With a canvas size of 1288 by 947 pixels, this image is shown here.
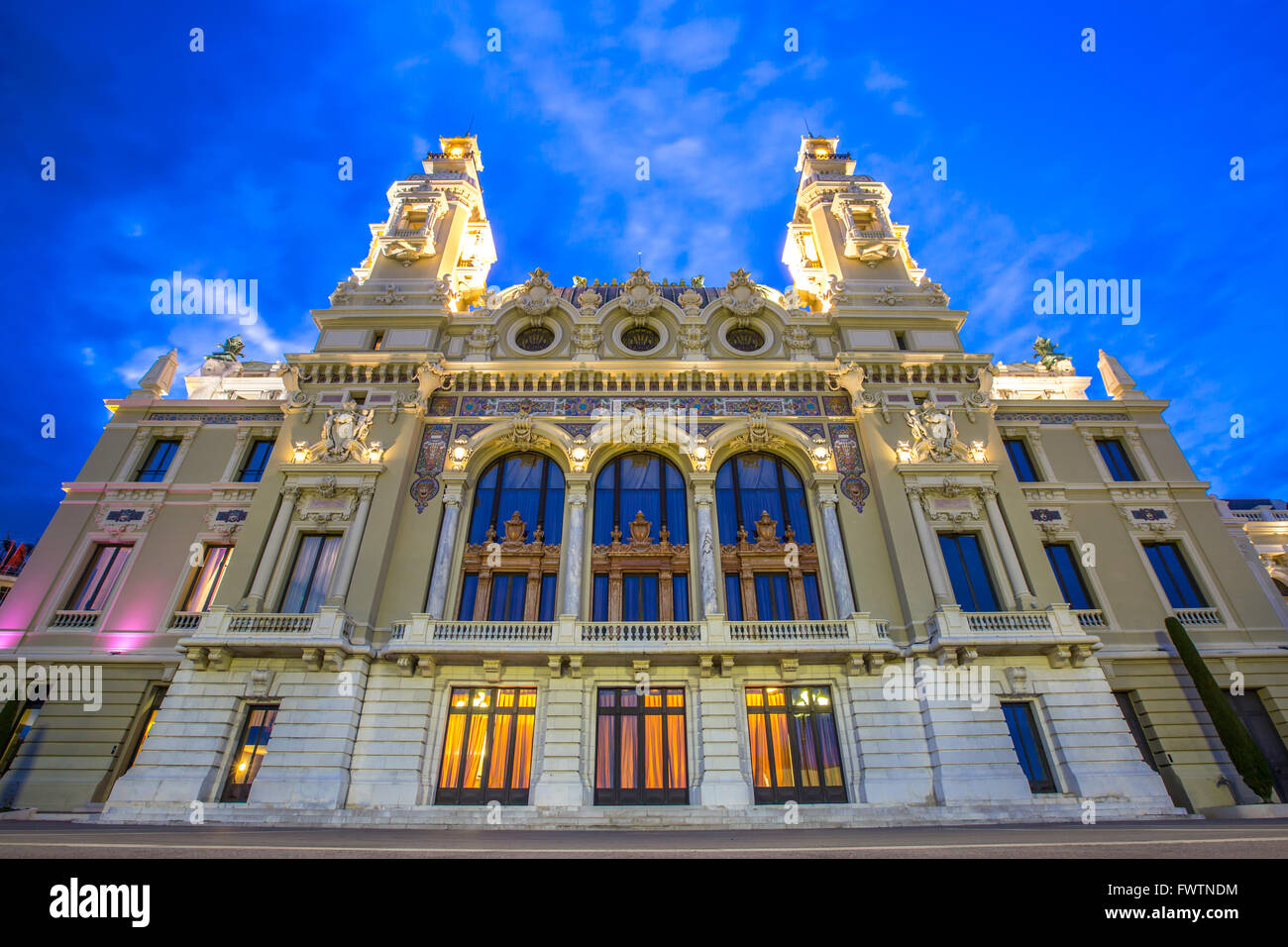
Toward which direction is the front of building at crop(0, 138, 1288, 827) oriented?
toward the camera
